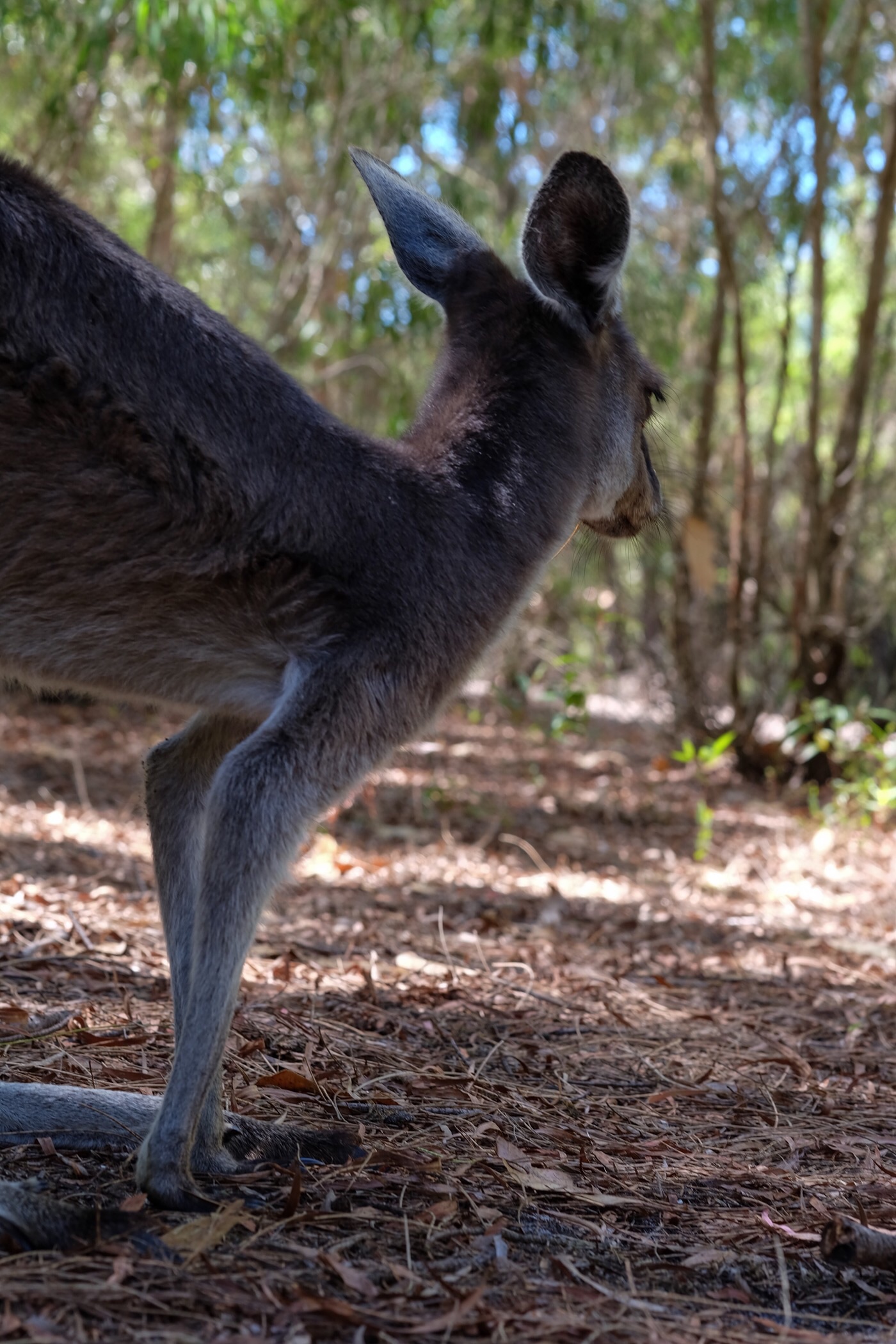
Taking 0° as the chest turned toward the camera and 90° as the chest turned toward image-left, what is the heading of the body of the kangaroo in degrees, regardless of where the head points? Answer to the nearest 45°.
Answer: approximately 270°

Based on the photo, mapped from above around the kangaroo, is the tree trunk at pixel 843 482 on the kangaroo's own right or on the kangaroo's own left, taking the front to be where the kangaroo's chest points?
on the kangaroo's own left

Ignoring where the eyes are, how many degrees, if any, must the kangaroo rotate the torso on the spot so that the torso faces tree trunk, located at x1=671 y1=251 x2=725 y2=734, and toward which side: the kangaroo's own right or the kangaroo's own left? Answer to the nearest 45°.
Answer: approximately 90° to the kangaroo's own left
